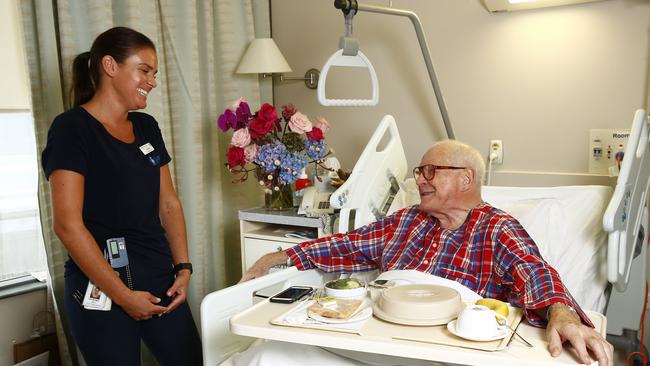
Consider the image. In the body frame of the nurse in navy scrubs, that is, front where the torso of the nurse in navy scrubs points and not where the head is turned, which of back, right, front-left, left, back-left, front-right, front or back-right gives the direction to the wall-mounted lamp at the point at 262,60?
left

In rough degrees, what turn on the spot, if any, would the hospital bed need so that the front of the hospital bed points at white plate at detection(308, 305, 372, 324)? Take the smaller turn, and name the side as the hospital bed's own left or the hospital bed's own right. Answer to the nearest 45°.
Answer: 0° — it already faces it

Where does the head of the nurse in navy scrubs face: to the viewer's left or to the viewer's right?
to the viewer's right

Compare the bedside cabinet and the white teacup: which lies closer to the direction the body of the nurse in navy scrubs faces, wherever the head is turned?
the white teacup

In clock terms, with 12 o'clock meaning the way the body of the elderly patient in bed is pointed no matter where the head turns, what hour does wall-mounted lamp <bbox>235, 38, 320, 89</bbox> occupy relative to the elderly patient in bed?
The wall-mounted lamp is roughly at 3 o'clock from the elderly patient in bed.

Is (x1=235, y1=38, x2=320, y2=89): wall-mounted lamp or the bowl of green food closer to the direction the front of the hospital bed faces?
the bowl of green food

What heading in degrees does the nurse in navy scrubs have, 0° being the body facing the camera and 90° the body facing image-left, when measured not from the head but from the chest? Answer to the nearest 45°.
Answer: approximately 315°

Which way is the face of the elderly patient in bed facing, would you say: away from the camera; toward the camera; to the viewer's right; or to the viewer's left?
to the viewer's left

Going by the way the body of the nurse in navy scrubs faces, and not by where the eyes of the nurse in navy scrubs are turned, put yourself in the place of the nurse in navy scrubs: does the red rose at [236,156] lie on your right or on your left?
on your left

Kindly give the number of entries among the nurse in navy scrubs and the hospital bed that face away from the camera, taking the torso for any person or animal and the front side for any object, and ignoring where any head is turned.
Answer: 0

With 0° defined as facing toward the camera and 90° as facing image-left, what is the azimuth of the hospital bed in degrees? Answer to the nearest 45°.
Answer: approximately 45°

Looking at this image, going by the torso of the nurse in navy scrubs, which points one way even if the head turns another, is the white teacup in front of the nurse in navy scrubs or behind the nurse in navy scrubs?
in front
